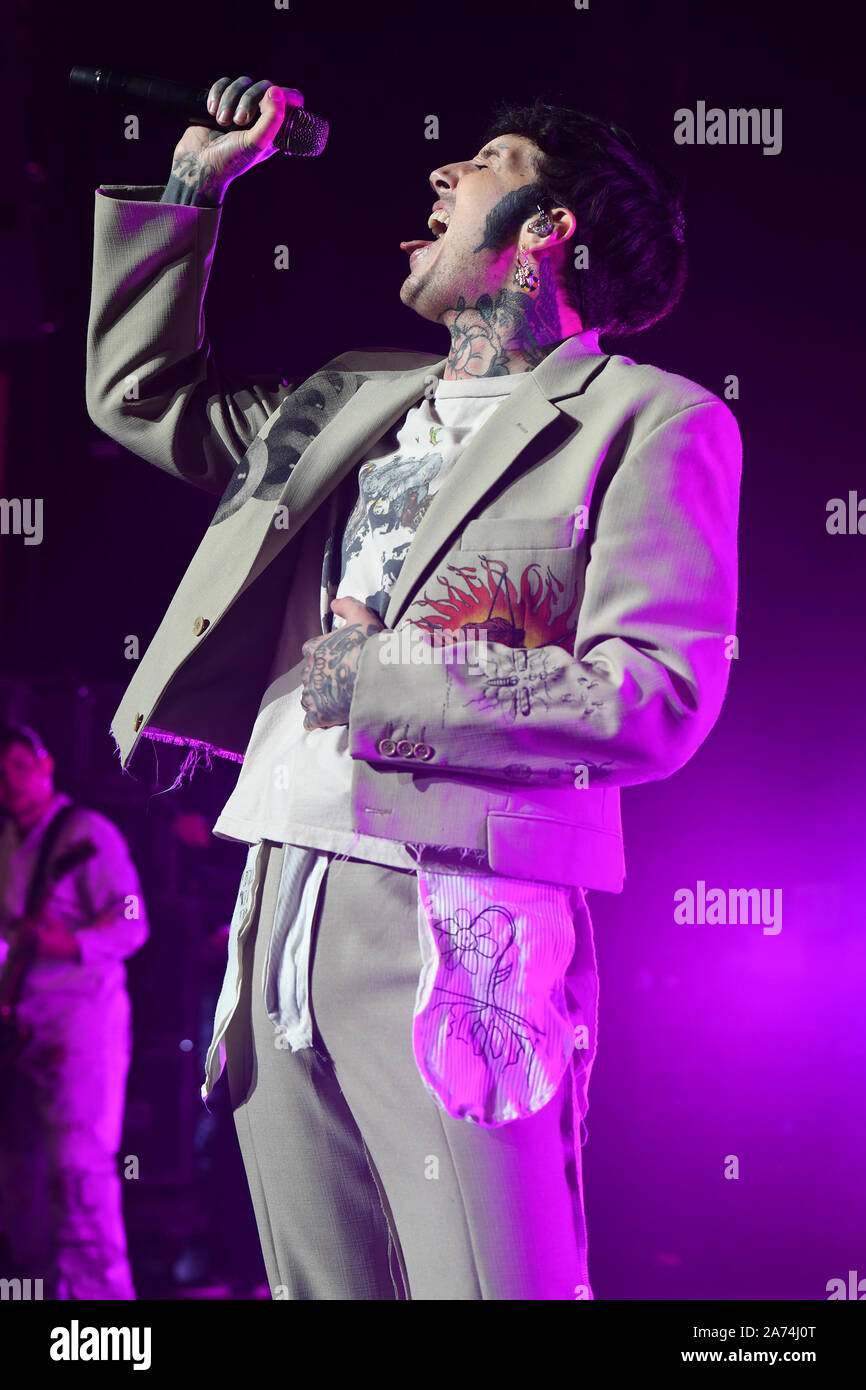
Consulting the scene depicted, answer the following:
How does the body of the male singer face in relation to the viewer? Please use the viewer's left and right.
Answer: facing the viewer and to the left of the viewer

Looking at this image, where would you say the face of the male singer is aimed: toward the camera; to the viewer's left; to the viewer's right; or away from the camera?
to the viewer's left
